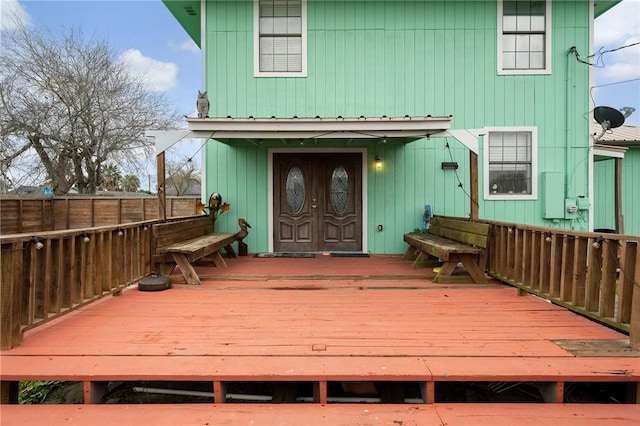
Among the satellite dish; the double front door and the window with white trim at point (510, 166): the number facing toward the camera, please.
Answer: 2

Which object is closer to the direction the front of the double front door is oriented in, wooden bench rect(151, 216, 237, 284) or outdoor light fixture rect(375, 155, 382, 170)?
the wooden bench

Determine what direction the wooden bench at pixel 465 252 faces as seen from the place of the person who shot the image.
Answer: facing the viewer and to the left of the viewer

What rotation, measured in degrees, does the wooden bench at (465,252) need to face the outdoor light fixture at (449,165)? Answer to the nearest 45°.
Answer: approximately 135° to its right

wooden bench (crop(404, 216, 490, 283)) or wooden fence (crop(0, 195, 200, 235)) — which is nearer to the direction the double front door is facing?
the wooden bench

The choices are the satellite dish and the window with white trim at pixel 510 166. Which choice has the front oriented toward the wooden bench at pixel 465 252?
the window with white trim

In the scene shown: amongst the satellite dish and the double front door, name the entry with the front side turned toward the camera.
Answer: the double front door

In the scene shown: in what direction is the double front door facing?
toward the camera

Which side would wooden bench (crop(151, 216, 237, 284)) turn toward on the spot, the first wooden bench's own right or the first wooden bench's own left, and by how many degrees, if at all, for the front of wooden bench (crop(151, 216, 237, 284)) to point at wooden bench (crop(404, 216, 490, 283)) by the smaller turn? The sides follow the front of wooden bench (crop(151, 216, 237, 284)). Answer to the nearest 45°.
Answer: approximately 45° to the first wooden bench's own left

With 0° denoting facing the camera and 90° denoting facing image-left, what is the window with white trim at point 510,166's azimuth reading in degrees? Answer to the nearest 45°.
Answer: approximately 0°

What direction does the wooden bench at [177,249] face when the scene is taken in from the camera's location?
facing the viewer and to the right of the viewer

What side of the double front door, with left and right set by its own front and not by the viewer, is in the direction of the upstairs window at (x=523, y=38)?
left

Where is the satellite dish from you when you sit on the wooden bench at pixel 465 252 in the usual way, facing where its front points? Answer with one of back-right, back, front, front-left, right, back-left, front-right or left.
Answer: back
